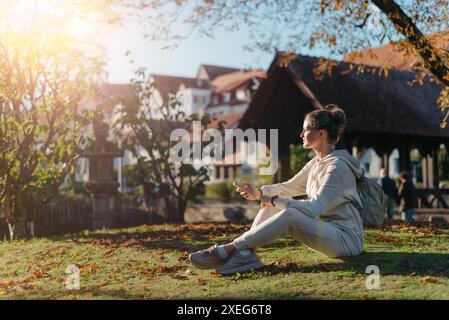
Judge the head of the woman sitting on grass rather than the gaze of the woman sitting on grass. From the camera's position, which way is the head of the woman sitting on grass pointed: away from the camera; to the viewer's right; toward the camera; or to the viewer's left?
to the viewer's left

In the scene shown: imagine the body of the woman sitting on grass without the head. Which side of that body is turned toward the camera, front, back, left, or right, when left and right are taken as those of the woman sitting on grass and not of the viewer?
left

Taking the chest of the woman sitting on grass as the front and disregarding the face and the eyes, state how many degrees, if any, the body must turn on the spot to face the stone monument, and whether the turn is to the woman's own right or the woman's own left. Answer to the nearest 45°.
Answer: approximately 45° to the woman's own right

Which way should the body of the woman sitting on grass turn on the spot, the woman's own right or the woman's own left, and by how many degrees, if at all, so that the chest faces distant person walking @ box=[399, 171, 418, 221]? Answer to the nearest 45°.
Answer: approximately 90° to the woman's own right

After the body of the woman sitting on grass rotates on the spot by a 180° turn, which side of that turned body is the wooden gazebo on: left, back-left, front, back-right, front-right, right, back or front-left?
left

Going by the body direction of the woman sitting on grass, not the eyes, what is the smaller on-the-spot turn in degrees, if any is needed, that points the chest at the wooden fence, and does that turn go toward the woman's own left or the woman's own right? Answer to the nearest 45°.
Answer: approximately 45° to the woman's own right
